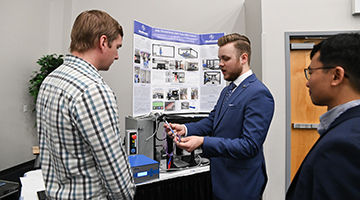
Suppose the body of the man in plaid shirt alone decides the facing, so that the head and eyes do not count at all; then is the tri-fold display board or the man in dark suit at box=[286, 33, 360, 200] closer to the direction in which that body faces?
the tri-fold display board

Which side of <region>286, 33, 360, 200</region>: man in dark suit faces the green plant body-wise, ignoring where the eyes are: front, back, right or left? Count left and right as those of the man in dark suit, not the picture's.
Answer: front

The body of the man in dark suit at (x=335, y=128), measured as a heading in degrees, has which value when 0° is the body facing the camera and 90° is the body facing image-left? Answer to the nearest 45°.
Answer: approximately 90°

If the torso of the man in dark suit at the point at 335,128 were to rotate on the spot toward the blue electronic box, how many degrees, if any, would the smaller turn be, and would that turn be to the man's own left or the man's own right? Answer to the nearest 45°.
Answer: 0° — they already face it

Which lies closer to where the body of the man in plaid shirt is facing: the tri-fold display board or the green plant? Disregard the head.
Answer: the tri-fold display board

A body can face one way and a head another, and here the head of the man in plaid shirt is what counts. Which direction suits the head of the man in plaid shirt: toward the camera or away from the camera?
away from the camera

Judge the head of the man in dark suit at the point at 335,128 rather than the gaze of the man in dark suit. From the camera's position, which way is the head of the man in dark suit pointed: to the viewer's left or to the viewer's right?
to the viewer's left

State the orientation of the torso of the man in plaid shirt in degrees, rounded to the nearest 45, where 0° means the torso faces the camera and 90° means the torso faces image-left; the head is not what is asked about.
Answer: approximately 225°

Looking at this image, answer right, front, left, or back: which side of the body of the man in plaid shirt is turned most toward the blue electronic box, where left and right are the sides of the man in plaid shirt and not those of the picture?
front

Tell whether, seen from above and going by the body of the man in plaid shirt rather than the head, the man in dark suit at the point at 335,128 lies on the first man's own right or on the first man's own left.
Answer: on the first man's own right

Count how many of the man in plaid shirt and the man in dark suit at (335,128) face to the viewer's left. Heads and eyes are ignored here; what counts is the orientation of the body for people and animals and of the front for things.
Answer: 1

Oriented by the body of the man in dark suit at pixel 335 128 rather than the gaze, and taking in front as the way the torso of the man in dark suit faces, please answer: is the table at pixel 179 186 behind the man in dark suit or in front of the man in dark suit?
in front
